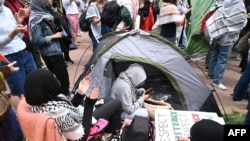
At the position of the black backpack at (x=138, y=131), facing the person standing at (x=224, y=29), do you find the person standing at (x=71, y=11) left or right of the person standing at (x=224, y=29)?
left

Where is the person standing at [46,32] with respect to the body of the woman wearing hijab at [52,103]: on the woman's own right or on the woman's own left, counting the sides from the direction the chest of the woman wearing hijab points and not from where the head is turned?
on the woman's own left

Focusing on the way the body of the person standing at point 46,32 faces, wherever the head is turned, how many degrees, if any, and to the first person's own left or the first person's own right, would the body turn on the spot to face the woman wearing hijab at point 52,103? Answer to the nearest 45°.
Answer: approximately 90° to the first person's own right

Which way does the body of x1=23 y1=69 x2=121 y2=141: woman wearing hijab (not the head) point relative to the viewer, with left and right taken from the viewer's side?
facing away from the viewer and to the right of the viewer

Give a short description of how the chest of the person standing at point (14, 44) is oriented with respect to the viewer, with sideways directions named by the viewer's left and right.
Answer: facing to the right of the viewer

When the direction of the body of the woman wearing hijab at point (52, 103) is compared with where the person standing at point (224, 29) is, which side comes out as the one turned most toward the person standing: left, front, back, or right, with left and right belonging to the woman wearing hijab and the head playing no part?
front

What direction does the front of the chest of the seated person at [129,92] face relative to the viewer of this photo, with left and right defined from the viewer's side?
facing to the right of the viewer

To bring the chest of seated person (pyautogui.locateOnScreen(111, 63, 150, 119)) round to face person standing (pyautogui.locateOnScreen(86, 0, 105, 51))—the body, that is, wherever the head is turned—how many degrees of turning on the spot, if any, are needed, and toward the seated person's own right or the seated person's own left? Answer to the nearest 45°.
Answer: approximately 90° to the seated person's own left
